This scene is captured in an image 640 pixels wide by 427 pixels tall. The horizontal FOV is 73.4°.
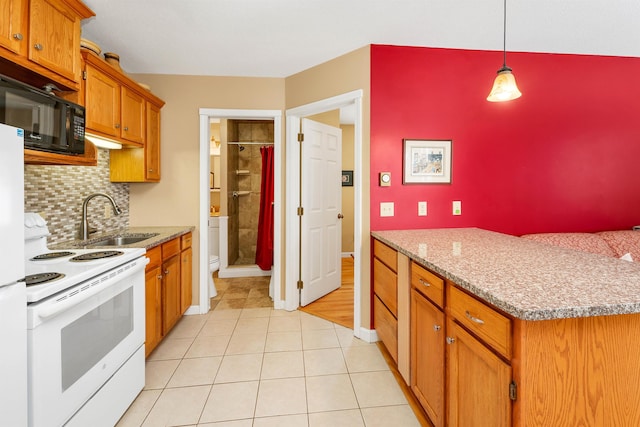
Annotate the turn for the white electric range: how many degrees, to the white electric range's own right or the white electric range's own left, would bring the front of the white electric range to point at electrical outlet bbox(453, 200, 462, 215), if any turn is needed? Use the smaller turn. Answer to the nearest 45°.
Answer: approximately 45° to the white electric range's own left

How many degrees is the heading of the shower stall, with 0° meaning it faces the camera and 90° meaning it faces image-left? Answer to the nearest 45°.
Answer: approximately 0°

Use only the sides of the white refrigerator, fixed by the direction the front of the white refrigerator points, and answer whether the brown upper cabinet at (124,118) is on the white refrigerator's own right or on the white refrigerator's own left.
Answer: on the white refrigerator's own left

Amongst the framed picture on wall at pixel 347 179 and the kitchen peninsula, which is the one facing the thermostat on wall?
the framed picture on wall

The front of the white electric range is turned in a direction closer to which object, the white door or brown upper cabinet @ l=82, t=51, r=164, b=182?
the white door

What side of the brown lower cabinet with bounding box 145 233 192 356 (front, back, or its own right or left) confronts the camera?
right

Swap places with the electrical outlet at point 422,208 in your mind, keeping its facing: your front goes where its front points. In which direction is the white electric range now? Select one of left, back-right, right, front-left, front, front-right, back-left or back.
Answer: front-right

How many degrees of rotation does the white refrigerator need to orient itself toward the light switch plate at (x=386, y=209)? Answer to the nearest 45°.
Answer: approximately 45° to its left

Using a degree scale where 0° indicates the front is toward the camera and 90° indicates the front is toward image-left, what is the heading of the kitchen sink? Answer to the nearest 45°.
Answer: approximately 315°

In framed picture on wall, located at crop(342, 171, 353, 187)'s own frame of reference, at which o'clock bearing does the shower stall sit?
The shower stall is roughly at 2 o'clock from the framed picture on wall.

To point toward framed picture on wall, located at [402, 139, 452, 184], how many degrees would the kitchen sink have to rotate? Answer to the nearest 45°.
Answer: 0° — it already faces it

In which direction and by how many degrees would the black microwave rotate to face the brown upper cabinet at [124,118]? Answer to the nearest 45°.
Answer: approximately 90° to its left

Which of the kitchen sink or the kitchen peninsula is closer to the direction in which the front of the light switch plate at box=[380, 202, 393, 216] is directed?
the kitchen peninsula
